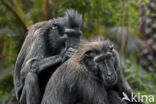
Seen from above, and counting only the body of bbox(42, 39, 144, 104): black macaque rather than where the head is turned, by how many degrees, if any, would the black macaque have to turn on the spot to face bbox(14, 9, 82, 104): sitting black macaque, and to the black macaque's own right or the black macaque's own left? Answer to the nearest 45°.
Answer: approximately 180°

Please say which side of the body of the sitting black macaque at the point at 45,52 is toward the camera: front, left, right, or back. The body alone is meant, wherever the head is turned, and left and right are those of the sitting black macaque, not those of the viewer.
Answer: right

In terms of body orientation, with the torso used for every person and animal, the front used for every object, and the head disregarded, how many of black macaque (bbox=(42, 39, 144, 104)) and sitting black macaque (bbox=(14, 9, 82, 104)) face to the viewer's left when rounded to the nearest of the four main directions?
0

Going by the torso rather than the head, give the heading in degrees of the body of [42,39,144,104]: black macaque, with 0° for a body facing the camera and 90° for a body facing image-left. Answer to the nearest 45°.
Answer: approximately 315°
